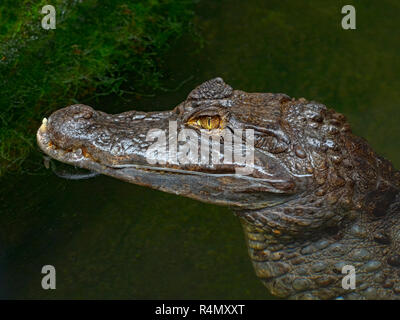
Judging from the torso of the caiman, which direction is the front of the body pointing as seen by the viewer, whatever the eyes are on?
to the viewer's left

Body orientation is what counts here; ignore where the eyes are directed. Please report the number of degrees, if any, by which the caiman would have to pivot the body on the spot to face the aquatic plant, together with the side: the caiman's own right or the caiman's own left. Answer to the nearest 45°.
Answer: approximately 45° to the caiman's own right
